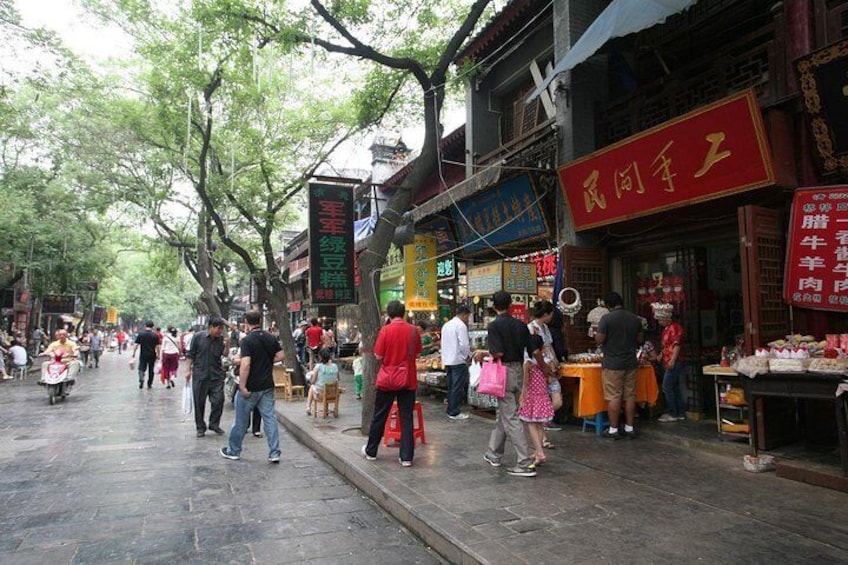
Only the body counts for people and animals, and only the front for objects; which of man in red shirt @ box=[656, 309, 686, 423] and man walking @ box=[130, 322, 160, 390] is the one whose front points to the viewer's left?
the man in red shirt

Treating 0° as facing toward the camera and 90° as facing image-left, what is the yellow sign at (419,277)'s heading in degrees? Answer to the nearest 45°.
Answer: approximately 0°

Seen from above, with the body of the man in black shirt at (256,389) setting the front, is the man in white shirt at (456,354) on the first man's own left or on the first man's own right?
on the first man's own right

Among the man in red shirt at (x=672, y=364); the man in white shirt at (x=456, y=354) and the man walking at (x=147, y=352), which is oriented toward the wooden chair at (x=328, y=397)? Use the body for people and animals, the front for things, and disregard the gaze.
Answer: the man in red shirt

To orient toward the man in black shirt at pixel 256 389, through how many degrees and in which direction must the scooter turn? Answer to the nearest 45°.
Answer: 0° — it already faces them

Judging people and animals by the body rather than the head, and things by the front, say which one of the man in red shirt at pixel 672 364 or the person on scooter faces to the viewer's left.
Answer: the man in red shirt

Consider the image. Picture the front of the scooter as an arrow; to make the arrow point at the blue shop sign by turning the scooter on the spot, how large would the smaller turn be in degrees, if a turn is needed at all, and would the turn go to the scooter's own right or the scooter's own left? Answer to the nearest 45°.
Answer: approximately 45° to the scooter's own left

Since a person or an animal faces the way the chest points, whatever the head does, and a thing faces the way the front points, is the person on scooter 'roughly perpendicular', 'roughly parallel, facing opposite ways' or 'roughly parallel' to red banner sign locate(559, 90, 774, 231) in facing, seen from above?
roughly perpendicular

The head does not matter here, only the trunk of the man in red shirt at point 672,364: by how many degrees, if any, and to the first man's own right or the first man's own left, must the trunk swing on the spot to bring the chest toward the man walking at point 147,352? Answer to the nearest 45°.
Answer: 0° — they already face them

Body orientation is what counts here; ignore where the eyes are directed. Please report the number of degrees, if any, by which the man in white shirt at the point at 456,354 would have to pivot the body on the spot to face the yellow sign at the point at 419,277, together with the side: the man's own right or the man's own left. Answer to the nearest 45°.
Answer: approximately 90° to the man's own left

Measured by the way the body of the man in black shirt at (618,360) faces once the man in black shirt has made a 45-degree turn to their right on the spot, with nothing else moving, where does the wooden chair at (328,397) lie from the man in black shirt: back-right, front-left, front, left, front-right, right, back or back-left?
back-left

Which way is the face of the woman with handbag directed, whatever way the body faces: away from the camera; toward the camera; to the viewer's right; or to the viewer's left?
away from the camera
